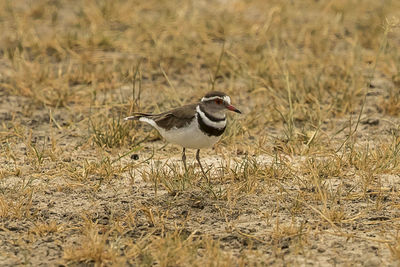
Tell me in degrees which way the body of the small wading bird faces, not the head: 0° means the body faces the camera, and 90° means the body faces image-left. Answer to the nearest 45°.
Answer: approximately 270°
